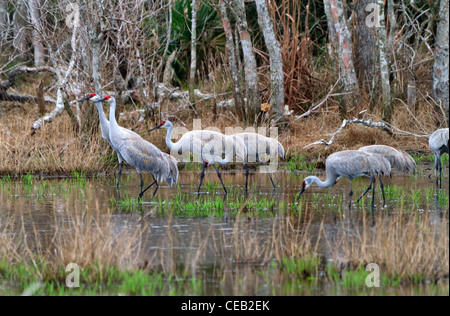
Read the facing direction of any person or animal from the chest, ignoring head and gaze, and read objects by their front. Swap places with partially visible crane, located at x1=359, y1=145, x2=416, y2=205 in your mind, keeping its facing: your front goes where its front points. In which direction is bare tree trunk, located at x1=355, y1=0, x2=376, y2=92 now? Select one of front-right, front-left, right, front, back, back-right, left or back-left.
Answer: right

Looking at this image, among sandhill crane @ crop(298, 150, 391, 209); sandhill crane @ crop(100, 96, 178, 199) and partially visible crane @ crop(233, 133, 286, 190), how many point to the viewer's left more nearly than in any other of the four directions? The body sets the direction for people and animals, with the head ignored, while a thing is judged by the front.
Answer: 3

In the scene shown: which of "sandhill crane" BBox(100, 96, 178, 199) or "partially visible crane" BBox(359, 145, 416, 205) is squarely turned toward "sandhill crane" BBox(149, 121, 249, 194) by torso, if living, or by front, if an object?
the partially visible crane

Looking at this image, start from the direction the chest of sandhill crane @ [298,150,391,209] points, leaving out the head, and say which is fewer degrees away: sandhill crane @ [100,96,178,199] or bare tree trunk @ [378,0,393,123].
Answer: the sandhill crane

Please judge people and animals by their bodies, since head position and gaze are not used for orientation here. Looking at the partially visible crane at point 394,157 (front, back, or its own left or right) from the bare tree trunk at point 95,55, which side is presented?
front

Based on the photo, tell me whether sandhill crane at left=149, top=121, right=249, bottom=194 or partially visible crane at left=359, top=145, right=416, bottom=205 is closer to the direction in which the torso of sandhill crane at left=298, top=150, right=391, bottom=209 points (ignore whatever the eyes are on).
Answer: the sandhill crane

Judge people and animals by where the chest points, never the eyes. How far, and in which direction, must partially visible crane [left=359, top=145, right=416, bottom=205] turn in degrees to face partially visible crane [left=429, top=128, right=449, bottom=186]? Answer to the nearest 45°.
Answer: approximately 135° to its right

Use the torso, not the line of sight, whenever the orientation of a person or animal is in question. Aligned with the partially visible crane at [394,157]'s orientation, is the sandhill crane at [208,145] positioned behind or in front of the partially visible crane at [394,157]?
in front

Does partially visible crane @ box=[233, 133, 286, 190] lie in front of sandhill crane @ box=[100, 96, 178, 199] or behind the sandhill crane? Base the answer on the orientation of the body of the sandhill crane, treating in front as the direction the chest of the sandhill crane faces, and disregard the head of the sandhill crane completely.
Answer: behind

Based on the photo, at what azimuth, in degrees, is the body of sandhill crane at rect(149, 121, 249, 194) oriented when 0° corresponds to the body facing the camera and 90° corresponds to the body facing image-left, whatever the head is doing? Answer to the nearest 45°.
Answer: approximately 90°

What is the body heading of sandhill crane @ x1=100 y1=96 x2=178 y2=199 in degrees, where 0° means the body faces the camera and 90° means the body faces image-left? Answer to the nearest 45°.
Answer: approximately 90°
